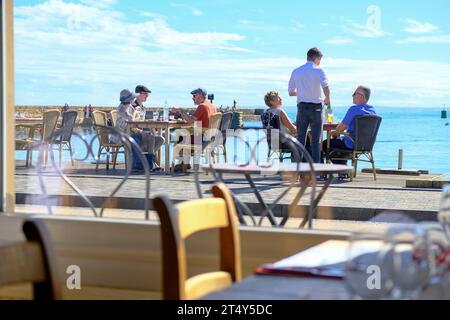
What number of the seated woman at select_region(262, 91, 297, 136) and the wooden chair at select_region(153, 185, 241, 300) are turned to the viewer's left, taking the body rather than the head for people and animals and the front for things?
0

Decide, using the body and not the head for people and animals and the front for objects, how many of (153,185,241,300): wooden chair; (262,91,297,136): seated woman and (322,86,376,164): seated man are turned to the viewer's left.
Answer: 1

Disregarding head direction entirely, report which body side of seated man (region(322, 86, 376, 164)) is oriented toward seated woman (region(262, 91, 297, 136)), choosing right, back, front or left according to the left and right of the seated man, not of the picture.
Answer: front

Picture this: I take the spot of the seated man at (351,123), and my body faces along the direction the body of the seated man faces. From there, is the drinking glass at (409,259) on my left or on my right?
on my left

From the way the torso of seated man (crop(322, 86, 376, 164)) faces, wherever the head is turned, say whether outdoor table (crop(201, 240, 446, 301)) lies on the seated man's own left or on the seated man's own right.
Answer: on the seated man's own left

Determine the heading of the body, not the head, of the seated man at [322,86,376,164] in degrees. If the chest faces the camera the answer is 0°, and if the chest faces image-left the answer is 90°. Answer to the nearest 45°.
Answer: approximately 90°
